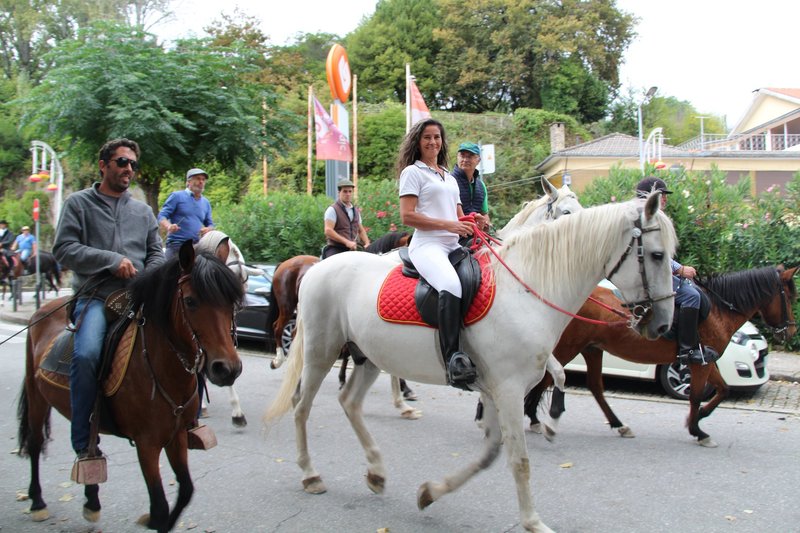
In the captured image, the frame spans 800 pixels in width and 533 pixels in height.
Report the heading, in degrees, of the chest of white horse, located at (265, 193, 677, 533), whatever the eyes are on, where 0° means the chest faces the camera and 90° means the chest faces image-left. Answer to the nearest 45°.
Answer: approximately 270°

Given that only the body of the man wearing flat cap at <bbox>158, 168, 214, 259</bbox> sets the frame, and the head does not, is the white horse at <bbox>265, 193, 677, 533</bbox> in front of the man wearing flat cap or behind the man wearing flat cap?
in front

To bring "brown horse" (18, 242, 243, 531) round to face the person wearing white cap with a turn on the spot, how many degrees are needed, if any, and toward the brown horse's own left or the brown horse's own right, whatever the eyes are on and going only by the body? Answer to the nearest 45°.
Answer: approximately 135° to the brown horse's own left

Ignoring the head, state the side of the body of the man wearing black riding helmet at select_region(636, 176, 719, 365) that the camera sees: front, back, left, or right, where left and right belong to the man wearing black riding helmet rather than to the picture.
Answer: right

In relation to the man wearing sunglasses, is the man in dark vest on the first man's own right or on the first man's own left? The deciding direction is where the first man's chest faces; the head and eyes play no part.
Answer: on the first man's own left

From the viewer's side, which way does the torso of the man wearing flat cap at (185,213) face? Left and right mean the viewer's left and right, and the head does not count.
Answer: facing the viewer and to the right of the viewer

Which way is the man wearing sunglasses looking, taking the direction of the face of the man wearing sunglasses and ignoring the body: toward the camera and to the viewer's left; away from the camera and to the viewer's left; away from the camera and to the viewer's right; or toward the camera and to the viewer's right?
toward the camera and to the viewer's right

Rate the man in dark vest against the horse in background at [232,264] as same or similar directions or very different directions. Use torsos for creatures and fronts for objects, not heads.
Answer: same or similar directions

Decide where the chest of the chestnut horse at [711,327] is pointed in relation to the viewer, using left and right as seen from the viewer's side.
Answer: facing to the right of the viewer

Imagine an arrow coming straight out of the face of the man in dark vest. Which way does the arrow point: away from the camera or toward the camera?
toward the camera
